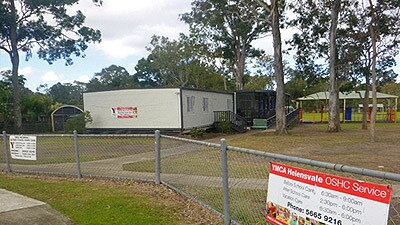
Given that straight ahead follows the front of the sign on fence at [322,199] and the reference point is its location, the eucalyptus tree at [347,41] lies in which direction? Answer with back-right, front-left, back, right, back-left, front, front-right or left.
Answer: back-right

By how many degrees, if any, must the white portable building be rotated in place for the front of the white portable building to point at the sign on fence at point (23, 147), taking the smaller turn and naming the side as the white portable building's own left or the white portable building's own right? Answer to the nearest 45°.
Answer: approximately 45° to the white portable building's own right

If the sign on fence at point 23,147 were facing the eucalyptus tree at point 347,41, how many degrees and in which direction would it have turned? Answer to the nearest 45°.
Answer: approximately 90° to its left

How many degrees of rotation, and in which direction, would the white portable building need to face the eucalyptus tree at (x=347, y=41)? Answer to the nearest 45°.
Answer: approximately 45° to its left

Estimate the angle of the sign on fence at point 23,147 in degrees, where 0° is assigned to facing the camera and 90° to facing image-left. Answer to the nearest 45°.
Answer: approximately 0°

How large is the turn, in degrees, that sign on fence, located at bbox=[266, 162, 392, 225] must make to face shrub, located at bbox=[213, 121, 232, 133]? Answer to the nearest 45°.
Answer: approximately 135° to its right

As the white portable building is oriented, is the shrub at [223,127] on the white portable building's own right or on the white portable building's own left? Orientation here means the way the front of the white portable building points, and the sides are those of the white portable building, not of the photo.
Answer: on the white portable building's own left

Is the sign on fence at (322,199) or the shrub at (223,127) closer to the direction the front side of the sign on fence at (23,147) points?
the sign on fence

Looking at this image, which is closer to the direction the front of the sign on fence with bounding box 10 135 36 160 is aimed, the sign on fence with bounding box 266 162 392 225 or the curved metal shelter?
the sign on fence

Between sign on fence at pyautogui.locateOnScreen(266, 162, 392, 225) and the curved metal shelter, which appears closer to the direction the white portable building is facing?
the sign on fence

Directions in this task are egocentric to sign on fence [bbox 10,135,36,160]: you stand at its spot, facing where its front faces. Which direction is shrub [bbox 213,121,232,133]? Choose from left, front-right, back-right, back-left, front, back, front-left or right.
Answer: back-left
